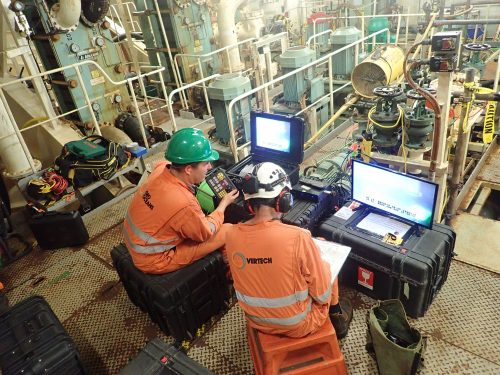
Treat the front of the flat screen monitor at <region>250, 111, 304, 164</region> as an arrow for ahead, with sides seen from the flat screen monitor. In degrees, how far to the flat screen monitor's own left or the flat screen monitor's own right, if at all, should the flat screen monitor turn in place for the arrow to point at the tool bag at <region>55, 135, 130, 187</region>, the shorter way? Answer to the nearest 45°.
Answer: approximately 45° to the flat screen monitor's own right

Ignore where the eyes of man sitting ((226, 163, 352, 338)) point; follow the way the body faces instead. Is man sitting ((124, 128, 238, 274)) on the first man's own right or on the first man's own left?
on the first man's own left

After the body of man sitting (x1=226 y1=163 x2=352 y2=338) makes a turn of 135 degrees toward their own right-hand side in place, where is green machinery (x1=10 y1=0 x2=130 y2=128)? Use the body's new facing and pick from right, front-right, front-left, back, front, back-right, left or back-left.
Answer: back-right

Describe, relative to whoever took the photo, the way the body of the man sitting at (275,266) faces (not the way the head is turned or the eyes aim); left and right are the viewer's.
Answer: facing away from the viewer and to the right of the viewer

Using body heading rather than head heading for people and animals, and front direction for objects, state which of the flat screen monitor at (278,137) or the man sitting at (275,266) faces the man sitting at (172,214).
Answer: the flat screen monitor

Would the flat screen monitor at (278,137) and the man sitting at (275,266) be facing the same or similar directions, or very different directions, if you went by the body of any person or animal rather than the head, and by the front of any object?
very different directions

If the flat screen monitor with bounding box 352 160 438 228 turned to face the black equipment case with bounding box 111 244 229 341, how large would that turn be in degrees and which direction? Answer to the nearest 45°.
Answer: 0° — it already faces it

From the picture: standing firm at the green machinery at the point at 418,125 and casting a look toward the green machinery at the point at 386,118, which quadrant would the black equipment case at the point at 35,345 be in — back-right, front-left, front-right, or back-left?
front-left

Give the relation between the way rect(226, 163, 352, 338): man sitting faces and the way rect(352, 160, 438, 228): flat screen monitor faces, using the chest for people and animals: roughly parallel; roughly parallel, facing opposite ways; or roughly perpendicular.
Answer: roughly parallel, facing opposite ways

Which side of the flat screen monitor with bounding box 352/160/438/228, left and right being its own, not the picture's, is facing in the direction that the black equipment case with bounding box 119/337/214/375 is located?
front

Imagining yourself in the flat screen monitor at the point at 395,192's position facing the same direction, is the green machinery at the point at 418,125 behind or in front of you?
behind

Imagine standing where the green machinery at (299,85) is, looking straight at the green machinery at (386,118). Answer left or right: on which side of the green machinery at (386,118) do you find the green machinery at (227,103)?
right

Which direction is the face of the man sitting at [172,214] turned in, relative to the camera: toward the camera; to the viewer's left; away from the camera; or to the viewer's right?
to the viewer's right

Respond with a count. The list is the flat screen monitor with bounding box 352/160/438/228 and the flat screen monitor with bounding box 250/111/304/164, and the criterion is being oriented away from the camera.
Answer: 0

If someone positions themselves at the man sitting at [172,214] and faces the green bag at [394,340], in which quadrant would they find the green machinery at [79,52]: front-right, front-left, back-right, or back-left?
back-left

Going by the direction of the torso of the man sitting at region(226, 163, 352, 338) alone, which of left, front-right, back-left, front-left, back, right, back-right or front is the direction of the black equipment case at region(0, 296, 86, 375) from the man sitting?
back-left

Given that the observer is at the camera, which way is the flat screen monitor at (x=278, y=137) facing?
facing the viewer and to the left of the viewer

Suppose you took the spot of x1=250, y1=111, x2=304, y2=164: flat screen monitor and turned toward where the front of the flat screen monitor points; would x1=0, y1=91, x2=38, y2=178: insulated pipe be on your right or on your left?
on your right
